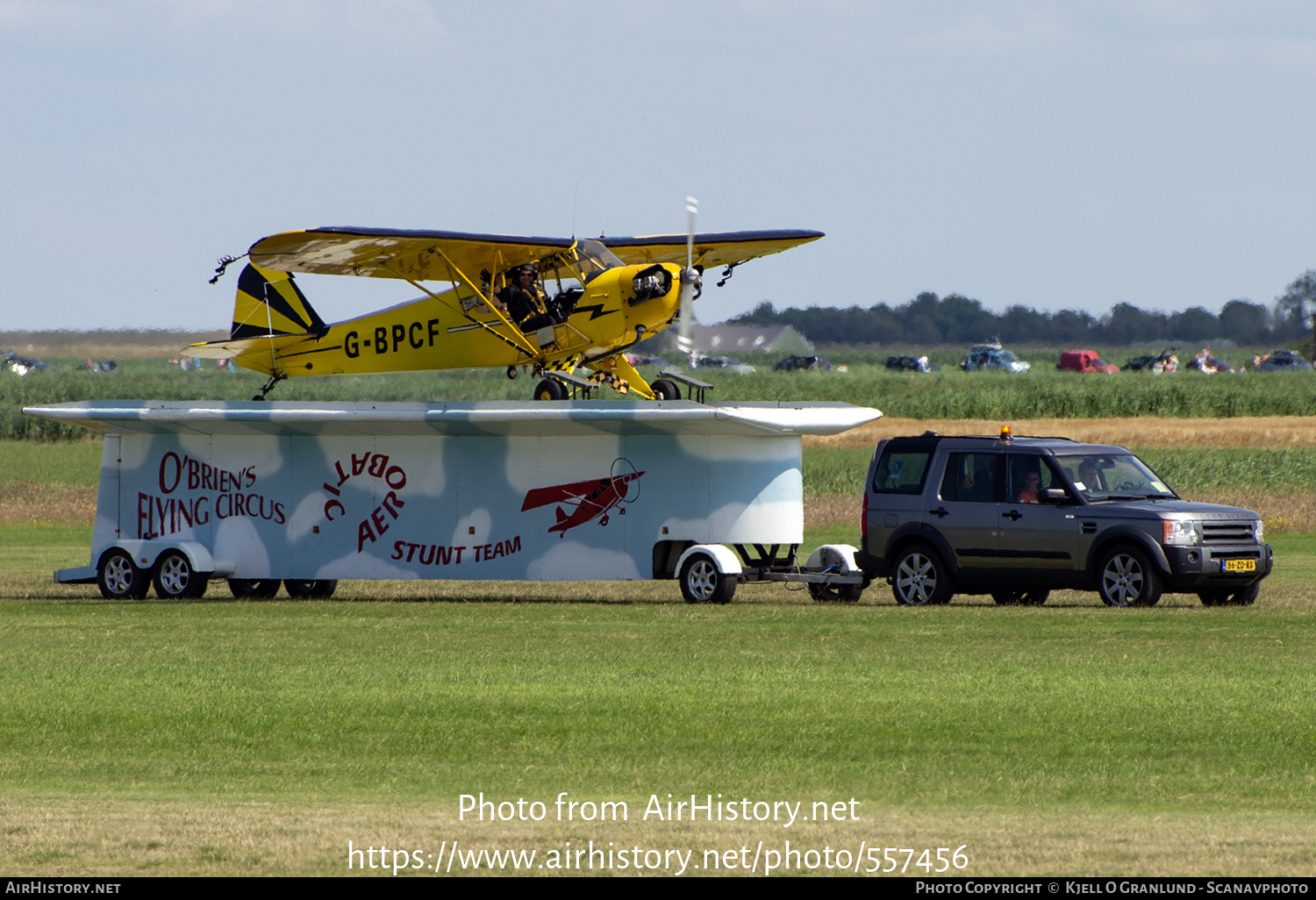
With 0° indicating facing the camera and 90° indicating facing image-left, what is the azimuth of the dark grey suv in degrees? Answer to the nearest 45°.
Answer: approximately 315°

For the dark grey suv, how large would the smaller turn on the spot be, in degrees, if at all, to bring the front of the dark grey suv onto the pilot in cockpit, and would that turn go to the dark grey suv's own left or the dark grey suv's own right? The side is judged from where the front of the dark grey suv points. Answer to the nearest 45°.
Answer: approximately 135° to the dark grey suv's own right

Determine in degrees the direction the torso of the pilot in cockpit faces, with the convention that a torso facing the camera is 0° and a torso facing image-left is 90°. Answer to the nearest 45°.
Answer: approximately 315°

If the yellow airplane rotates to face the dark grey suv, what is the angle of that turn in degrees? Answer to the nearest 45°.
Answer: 0° — it already faces it
